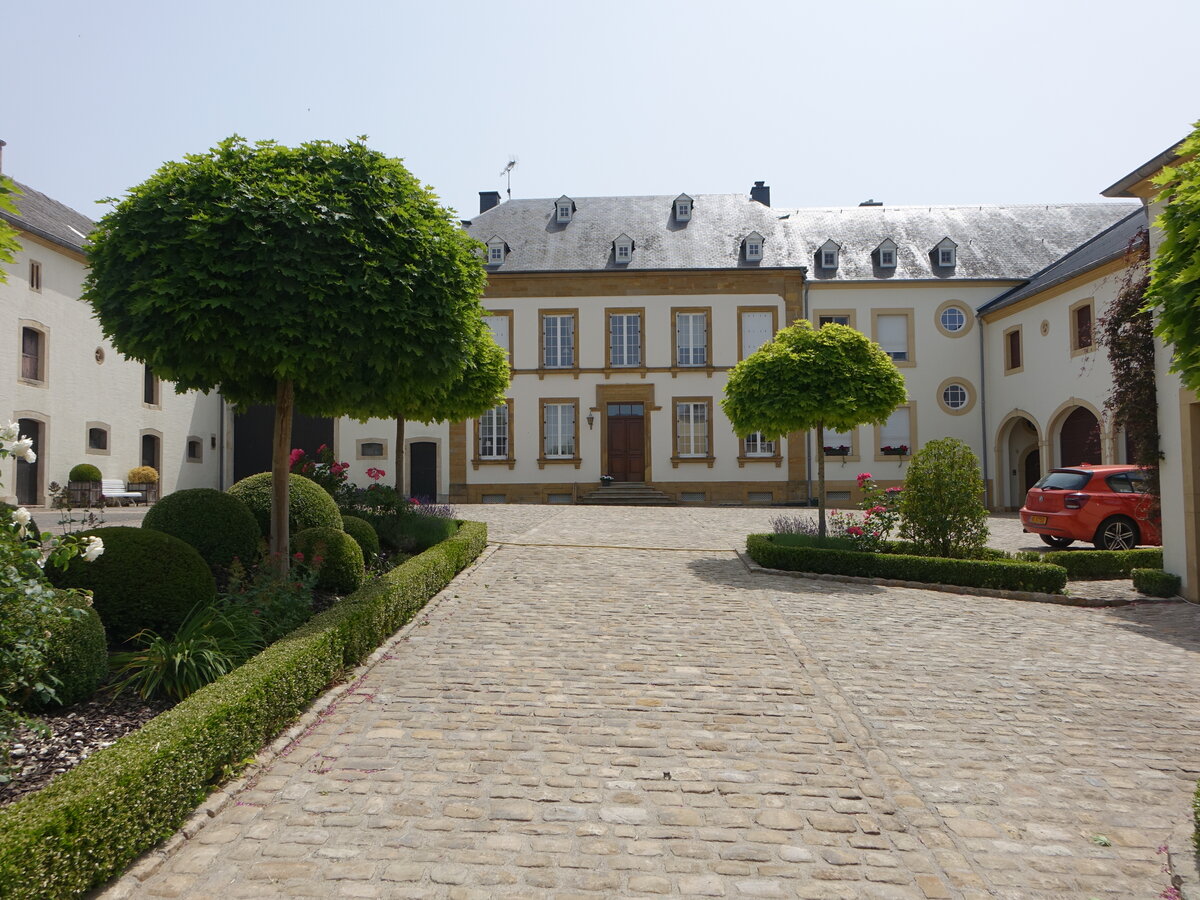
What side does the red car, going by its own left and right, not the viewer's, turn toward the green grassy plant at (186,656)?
back

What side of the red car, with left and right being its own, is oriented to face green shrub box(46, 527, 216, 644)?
back

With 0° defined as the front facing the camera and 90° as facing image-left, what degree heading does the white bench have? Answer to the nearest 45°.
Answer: approximately 315°

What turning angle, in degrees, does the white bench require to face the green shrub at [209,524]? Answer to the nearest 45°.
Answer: approximately 45° to its right

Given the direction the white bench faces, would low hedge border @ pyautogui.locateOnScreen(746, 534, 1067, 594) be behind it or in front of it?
in front

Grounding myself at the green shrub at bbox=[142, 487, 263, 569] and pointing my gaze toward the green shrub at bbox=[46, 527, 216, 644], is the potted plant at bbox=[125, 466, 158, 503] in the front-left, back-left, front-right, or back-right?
back-right

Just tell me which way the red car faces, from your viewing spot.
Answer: facing away from the viewer and to the right of the viewer

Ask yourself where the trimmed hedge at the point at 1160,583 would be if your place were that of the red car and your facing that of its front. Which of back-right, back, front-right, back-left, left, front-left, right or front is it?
back-right

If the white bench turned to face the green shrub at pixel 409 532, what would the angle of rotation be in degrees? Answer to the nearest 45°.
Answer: approximately 45° to its right
